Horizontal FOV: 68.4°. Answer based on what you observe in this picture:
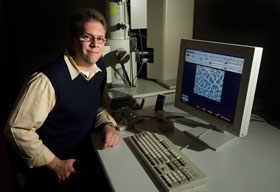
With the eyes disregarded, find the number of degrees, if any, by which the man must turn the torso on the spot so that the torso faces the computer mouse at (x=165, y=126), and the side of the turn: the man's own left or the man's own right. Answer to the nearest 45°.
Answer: approximately 45° to the man's own left

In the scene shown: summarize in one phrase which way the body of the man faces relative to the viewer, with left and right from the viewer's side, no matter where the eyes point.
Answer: facing the viewer and to the right of the viewer

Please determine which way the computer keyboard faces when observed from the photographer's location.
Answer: facing the viewer and to the left of the viewer

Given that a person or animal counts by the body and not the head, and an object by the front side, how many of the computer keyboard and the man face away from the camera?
0

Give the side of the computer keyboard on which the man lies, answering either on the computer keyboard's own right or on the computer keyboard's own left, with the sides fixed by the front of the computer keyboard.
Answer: on the computer keyboard's own right
